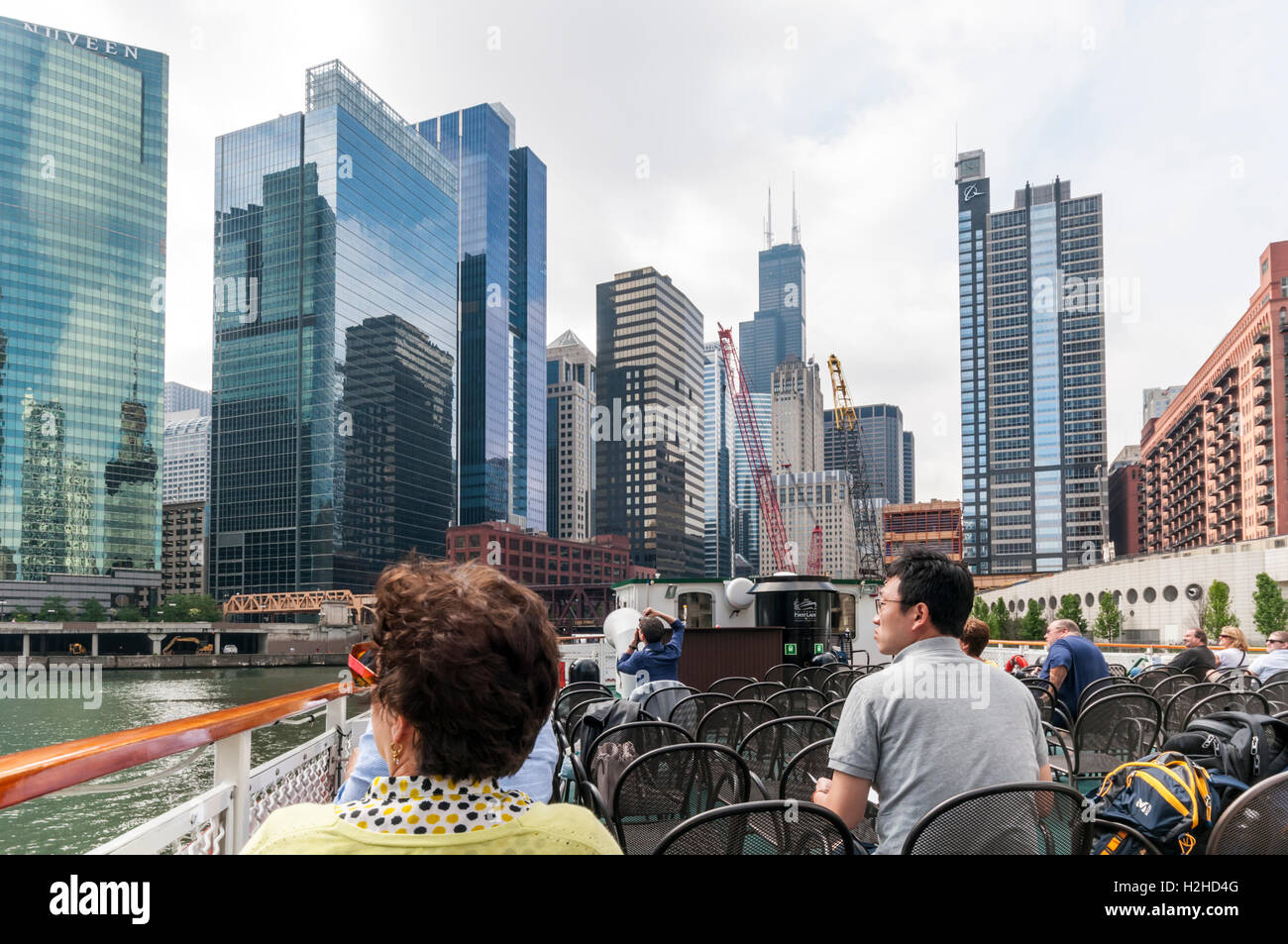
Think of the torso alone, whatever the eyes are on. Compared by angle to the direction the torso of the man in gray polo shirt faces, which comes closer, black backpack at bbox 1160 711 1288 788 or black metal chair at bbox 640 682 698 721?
the black metal chair

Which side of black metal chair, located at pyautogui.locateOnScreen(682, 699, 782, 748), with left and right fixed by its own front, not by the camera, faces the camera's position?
back

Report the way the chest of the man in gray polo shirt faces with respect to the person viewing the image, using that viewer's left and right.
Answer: facing away from the viewer and to the left of the viewer

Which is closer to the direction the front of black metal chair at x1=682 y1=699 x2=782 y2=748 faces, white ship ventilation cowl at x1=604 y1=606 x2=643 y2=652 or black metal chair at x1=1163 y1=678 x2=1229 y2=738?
the white ship ventilation cowl

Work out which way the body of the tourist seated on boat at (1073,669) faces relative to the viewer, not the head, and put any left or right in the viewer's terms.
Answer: facing away from the viewer and to the left of the viewer

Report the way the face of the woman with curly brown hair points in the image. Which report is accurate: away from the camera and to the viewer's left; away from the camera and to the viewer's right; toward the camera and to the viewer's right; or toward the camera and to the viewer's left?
away from the camera and to the viewer's left

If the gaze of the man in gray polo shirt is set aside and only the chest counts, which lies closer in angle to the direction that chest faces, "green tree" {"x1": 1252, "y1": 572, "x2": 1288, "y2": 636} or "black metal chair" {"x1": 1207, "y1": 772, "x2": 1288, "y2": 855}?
the green tree

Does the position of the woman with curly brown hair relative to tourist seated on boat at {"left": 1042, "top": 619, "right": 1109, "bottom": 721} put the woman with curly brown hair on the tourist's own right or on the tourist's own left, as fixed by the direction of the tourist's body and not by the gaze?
on the tourist's own left

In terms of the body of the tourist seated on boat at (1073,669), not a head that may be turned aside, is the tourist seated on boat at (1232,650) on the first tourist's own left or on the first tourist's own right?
on the first tourist's own right

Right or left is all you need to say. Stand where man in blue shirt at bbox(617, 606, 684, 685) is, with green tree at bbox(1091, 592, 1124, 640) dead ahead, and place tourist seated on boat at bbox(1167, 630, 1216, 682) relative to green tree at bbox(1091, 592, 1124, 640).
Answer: right
